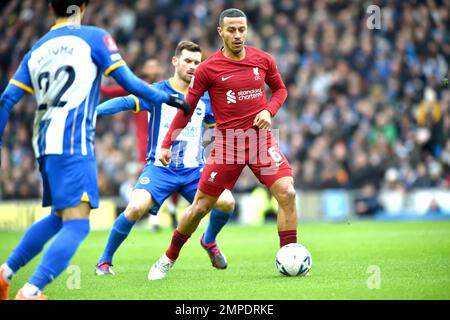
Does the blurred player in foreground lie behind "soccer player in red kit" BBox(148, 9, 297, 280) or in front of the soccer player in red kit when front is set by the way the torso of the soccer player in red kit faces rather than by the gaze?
in front

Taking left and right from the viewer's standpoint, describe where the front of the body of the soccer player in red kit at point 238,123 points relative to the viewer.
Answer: facing the viewer
